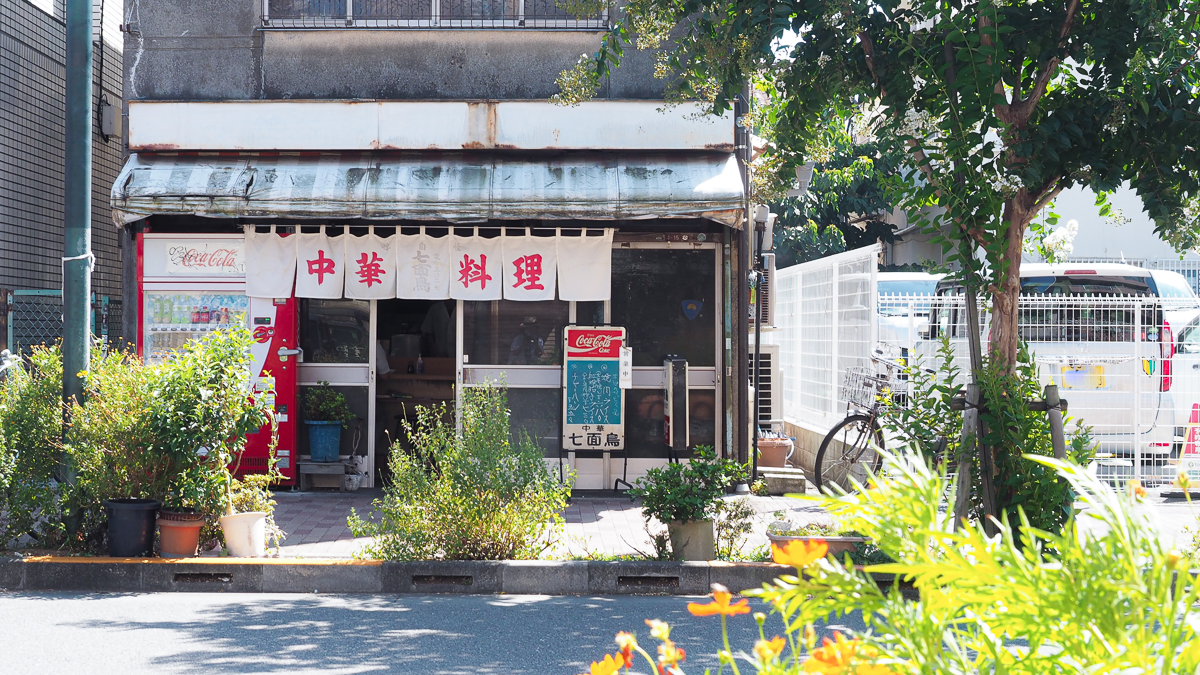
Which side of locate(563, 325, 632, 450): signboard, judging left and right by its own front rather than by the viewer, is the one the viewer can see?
front

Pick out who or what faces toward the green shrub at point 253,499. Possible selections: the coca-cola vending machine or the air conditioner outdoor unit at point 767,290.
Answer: the coca-cola vending machine

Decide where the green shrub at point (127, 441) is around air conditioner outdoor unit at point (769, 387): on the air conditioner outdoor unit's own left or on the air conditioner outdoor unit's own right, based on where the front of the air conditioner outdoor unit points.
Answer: on the air conditioner outdoor unit's own right

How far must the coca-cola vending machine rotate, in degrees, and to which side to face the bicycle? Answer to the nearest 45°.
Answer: approximately 90° to its left

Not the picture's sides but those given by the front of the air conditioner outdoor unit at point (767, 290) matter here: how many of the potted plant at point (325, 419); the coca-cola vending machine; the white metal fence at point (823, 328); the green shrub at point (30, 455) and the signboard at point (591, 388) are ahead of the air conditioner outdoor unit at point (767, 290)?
1

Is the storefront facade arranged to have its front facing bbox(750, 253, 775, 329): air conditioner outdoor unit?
no

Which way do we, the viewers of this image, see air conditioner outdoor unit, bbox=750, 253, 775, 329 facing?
facing to the right of the viewer

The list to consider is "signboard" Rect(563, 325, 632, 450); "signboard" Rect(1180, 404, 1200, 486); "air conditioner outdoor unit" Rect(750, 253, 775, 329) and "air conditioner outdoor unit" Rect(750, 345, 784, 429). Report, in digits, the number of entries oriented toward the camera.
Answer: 2

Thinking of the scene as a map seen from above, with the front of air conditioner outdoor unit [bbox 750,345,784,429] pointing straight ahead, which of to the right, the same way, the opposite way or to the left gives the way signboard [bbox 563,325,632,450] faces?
to the right

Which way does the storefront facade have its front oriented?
toward the camera

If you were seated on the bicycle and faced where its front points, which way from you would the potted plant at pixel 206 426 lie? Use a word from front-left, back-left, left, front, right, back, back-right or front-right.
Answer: front

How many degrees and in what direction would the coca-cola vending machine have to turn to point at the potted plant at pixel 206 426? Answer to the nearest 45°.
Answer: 0° — it already faces it

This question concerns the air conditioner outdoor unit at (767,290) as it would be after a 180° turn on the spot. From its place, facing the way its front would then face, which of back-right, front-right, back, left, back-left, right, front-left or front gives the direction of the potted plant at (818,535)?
left

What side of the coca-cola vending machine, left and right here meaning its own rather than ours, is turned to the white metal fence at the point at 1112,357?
left

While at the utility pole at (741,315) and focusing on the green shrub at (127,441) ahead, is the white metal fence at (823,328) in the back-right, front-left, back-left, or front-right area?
back-right

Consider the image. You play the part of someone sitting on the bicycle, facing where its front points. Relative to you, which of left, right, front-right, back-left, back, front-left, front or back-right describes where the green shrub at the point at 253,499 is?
front

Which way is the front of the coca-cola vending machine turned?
toward the camera

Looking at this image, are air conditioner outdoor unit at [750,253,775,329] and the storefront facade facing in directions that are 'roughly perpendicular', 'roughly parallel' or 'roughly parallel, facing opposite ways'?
roughly perpendicular
